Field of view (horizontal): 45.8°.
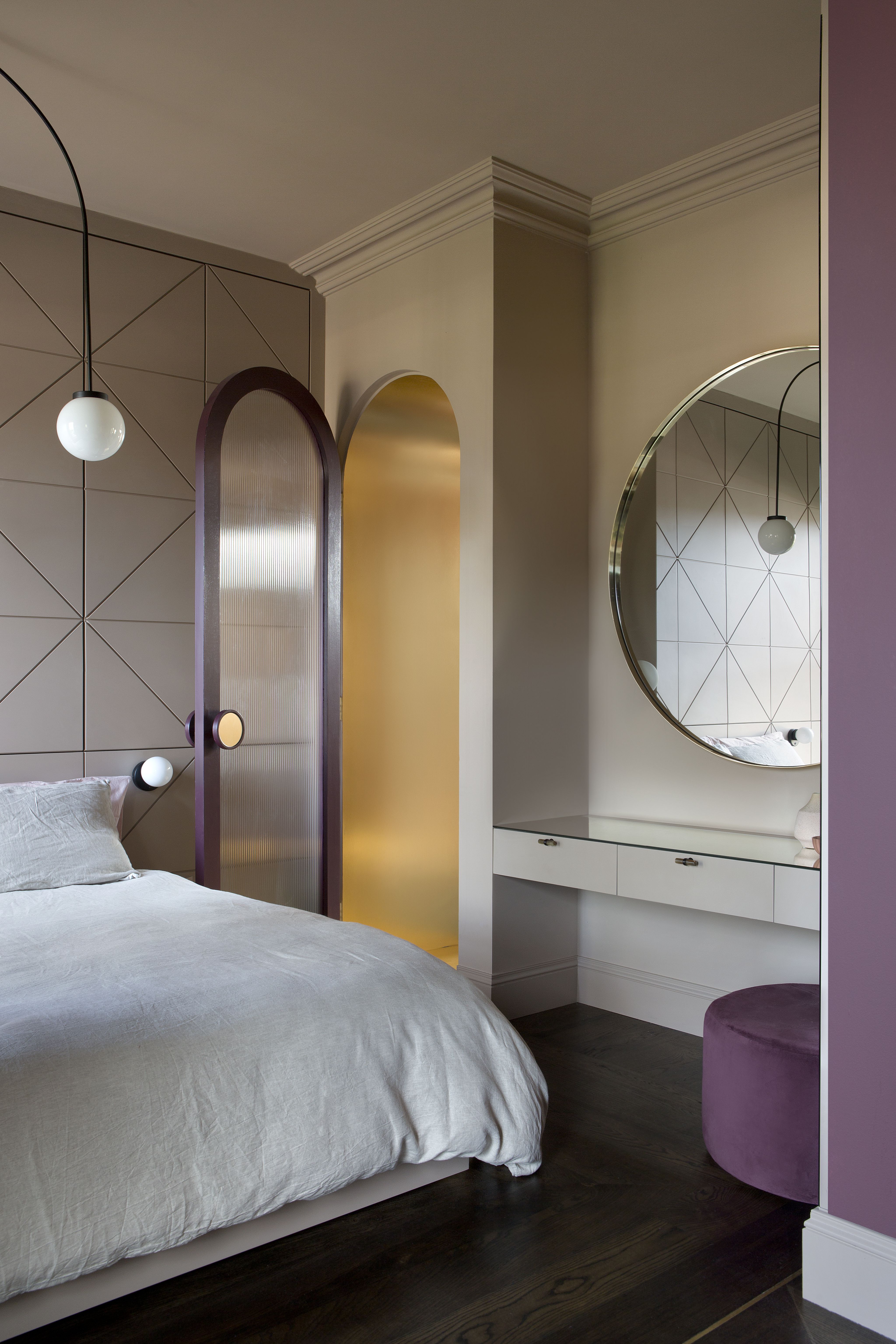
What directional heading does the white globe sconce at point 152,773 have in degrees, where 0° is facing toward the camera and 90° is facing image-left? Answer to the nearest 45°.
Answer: approximately 315°

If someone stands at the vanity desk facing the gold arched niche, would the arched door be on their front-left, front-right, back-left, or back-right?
front-left

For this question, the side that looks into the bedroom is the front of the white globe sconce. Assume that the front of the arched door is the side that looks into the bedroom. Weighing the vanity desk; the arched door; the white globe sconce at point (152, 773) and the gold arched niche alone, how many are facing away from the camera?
0

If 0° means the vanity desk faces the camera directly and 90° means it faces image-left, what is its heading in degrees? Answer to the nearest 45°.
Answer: approximately 45°

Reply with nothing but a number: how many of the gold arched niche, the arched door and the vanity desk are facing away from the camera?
0

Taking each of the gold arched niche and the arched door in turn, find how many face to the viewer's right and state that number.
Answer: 0

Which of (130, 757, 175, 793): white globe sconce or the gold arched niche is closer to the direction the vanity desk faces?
the white globe sconce

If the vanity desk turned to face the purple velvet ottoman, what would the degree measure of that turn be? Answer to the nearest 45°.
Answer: approximately 45° to its left

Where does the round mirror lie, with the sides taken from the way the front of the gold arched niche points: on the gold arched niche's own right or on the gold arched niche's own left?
on the gold arched niche's own left
